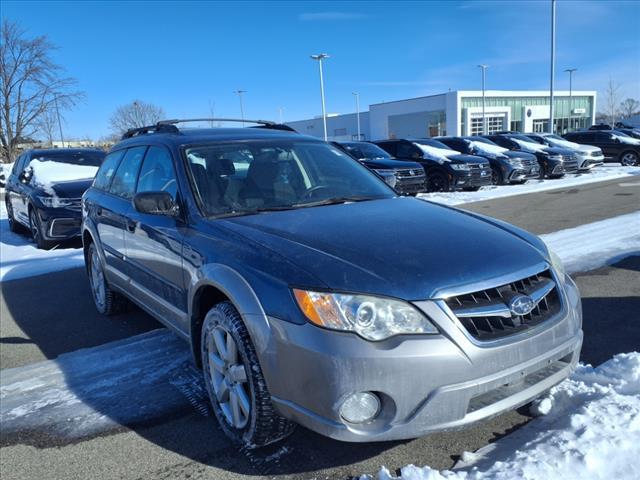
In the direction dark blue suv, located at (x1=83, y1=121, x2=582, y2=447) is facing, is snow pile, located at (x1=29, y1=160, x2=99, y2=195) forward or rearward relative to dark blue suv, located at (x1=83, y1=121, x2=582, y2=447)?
rearward

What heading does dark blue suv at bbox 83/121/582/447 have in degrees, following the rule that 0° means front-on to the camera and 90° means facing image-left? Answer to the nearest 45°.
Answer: approximately 315°

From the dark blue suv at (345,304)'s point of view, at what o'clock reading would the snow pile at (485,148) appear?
The snow pile is roughly at 8 o'clock from the dark blue suv.
